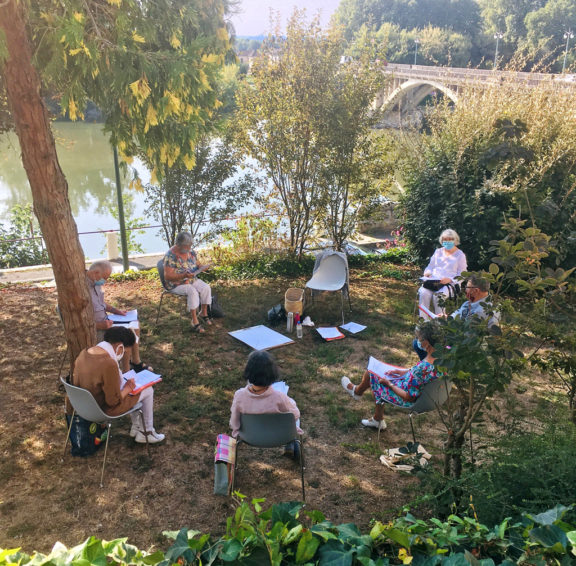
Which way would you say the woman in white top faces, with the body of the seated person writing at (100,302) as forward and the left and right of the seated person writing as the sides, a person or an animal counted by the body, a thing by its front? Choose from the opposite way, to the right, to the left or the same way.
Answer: to the right

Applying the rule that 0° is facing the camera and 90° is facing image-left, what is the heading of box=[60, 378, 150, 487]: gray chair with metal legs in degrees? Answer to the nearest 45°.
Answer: approximately 225°

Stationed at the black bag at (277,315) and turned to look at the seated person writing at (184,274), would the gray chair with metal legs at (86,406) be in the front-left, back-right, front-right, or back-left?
front-left

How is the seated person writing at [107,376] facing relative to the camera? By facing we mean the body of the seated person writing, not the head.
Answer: to the viewer's right

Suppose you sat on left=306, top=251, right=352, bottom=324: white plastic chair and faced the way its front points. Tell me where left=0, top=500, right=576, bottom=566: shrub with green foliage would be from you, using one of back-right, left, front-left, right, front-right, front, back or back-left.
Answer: front-left

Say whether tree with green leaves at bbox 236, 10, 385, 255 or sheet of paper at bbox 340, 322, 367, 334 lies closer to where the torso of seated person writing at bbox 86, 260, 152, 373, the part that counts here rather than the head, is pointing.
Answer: the sheet of paper

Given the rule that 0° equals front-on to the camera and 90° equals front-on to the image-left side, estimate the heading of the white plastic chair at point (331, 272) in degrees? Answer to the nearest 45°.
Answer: approximately 45°

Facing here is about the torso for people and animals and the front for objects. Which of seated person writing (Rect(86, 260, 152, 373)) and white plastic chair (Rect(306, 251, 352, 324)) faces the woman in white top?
the seated person writing

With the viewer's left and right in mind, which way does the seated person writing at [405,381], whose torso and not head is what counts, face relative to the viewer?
facing to the left of the viewer

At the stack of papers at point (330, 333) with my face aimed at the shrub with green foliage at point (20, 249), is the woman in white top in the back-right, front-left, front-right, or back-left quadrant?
back-right

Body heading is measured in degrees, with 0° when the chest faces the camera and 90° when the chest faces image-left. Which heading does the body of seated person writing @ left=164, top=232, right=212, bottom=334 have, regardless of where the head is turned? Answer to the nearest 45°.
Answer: approximately 315°

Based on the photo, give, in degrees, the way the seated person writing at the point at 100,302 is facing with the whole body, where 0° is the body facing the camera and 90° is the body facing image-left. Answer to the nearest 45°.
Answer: approximately 270°

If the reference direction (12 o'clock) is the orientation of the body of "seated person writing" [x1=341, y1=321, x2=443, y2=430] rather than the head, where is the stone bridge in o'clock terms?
The stone bridge is roughly at 3 o'clock from the seated person writing.

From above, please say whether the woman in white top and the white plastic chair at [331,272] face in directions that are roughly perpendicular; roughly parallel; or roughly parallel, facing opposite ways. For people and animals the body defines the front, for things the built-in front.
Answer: roughly parallel

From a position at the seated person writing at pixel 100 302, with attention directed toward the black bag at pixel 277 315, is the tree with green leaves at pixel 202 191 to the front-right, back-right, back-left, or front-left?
front-left

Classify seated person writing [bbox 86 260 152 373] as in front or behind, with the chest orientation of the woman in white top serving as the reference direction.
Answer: in front

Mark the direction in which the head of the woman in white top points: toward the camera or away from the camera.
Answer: toward the camera

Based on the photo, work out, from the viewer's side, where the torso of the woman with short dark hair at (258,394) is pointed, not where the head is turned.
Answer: away from the camera

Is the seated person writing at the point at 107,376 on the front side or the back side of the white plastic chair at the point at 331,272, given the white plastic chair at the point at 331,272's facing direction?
on the front side
